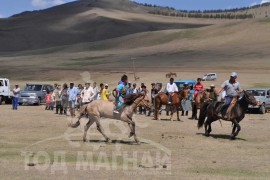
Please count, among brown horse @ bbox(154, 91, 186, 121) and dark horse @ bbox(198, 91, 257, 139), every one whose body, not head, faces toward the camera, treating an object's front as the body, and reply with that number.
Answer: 0

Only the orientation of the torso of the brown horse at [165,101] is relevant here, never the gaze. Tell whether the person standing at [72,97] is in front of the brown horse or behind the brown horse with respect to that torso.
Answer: behind

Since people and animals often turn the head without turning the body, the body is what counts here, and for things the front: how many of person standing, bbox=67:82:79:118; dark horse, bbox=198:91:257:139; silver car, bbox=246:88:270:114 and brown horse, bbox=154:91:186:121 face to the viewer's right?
2

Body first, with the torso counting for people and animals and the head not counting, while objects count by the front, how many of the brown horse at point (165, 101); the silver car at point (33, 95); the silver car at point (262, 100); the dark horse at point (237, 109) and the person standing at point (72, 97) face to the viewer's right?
2

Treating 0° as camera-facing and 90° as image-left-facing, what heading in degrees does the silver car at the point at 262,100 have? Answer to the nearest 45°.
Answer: approximately 45°

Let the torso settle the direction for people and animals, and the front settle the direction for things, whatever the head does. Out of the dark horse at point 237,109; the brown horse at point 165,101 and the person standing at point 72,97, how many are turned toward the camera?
1

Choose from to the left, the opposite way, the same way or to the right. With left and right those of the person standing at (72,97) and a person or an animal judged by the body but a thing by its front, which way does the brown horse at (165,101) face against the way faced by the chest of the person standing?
to the left

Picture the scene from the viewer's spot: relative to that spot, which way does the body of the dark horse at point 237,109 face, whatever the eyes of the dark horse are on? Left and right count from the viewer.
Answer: facing to the right of the viewer

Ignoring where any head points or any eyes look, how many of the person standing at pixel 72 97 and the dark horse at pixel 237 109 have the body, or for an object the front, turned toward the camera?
1

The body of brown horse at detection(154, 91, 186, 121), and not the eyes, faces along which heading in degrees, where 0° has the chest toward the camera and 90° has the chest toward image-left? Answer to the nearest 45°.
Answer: approximately 270°
